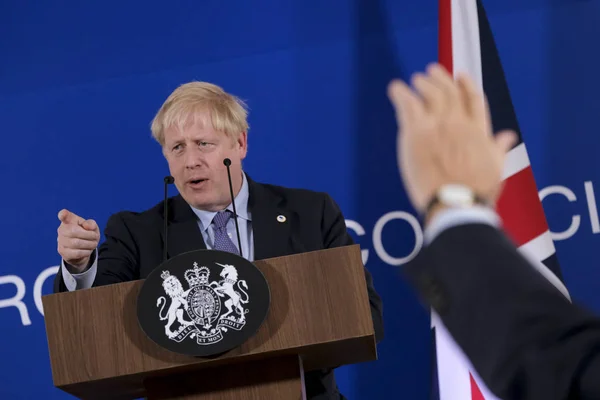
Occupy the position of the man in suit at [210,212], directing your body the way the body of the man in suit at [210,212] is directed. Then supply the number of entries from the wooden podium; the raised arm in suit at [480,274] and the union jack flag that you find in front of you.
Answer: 2

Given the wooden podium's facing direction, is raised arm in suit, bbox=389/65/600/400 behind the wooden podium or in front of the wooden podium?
in front

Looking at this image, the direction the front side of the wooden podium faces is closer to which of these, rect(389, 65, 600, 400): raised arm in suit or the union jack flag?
the raised arm in suit

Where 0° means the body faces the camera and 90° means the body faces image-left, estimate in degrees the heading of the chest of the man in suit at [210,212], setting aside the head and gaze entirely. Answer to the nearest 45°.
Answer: approximately 0°

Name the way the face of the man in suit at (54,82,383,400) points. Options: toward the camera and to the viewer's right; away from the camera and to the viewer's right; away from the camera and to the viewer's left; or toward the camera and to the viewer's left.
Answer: toward the camera and to the viewer's left

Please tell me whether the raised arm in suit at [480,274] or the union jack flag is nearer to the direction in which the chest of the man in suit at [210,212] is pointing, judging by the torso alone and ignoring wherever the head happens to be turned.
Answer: the raised arm in suit

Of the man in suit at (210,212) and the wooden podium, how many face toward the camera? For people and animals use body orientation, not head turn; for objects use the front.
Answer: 2

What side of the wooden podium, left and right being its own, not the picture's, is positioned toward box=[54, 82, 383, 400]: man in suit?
back

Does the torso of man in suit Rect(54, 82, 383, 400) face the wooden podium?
yes

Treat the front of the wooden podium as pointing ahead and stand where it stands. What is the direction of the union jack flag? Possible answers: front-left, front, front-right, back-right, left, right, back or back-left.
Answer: back-left

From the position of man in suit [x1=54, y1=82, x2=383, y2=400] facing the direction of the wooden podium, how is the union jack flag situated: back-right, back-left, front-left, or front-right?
back-left
